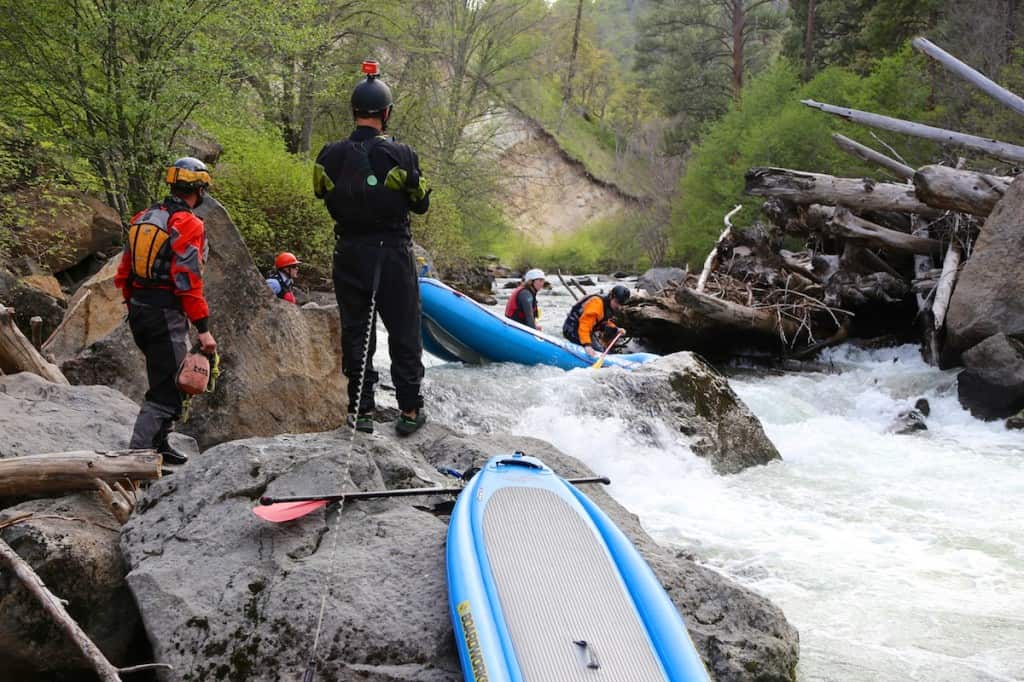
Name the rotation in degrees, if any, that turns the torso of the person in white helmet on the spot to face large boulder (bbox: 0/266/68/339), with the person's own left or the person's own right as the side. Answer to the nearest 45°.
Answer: approximately 135° to the person's own right

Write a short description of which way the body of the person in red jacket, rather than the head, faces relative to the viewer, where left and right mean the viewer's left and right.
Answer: facing away from the viewer and to the right of the viewer

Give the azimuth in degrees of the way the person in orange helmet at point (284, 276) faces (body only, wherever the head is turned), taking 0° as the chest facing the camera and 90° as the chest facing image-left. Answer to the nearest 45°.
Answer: approximately 270°

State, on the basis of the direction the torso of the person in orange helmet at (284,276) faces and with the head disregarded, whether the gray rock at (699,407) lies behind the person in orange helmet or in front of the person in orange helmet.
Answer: in front

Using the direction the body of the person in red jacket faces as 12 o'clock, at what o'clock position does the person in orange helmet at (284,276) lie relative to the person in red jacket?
The person in orange helmet is roughly at 11 o'clock from the person in red jacket.

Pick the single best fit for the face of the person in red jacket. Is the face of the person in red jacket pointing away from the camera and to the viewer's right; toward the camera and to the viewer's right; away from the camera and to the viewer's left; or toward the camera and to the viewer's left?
away from the camera and to the viewer's right

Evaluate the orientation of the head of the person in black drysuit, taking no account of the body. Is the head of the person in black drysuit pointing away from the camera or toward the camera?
away from the camera

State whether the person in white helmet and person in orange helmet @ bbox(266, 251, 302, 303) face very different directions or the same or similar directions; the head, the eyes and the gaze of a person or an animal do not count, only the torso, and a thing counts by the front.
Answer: same or similar directions

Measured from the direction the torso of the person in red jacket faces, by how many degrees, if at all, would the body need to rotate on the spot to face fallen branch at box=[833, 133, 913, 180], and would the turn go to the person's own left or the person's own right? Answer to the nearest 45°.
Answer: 0° — they already face it
